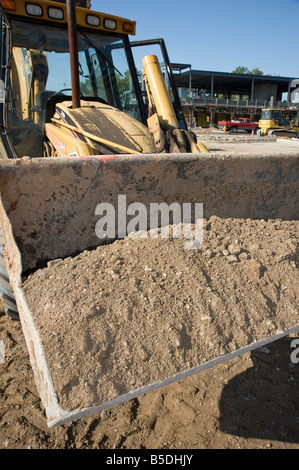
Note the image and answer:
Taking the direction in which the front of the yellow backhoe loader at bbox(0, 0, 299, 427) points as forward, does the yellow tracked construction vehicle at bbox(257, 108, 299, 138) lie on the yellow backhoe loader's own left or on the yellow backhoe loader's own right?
on the yellow backhoe loader's own left

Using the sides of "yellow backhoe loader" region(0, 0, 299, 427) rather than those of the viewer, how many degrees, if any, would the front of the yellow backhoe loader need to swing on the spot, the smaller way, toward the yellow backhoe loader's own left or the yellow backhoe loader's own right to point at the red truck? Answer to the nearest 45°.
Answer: approximately 135° to the yellow backhoe loader's own left

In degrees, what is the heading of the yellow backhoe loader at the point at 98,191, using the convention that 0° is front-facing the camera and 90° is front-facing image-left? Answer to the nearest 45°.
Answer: approximately 315°
